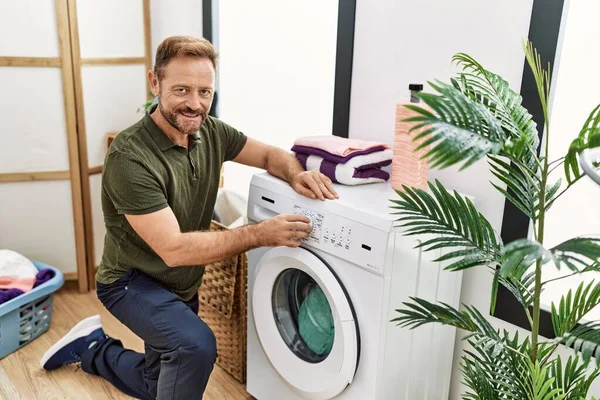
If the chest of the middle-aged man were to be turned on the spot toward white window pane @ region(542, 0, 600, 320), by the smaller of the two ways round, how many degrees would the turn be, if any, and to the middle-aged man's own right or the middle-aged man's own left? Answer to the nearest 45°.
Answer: approximately 45° to the middle-aged man's own left

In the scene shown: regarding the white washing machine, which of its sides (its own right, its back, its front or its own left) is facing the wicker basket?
right

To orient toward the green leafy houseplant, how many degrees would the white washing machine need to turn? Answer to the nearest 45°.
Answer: approximately 90° to its left

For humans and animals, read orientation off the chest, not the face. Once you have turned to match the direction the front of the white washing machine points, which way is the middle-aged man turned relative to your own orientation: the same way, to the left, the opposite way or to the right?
to the left

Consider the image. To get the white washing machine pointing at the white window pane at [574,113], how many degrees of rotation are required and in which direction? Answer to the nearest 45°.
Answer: approximately 135° to its left

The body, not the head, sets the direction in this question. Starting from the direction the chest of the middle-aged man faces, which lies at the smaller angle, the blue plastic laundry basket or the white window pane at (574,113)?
the white window pane

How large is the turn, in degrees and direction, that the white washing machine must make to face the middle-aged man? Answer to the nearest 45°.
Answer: approximately 45° to its right

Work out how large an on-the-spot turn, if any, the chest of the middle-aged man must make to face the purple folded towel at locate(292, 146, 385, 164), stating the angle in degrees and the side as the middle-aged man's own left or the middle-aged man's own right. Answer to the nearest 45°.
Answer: approximately 45° to the middle-aged man's own left

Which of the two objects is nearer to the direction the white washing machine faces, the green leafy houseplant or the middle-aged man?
the middle-aged man

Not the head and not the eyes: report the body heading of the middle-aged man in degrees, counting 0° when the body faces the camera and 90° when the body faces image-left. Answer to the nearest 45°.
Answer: approximately 315°

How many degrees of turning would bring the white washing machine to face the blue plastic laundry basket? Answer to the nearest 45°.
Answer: approximately 45° to its right
